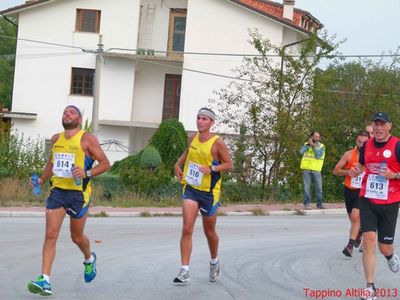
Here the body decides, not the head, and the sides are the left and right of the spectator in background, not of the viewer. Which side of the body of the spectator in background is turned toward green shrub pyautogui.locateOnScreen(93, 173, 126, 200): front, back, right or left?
right

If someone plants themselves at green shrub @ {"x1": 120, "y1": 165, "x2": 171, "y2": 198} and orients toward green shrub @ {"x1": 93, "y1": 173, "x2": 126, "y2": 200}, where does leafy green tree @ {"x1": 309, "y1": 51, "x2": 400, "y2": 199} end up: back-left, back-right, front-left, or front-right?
back-right

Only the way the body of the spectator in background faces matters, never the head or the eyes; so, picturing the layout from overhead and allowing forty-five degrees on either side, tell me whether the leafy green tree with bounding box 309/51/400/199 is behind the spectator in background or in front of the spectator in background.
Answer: behind

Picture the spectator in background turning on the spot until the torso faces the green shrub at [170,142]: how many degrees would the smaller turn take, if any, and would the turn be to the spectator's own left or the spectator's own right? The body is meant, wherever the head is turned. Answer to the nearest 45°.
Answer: approximately 135° to the spectator's own right

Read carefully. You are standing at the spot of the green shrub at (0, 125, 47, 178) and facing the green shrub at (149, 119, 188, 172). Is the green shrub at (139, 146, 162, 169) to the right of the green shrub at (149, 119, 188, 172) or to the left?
right

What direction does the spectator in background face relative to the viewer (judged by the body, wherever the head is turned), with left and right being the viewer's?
facing the viewer

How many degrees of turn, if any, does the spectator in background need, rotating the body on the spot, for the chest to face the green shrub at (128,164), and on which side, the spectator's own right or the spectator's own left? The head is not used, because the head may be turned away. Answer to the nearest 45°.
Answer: approximately 135° to the spectator's own right

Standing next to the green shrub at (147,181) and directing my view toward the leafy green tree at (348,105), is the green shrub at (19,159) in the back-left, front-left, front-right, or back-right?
back-left
